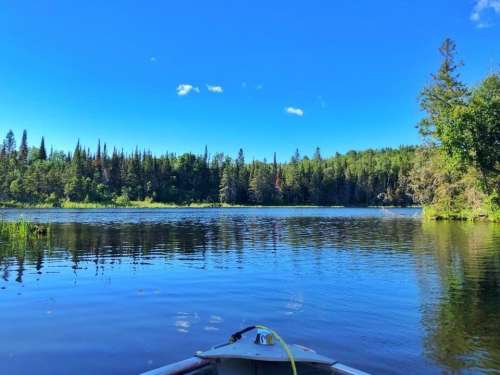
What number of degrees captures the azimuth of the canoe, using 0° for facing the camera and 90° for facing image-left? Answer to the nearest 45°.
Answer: approximately 180°
